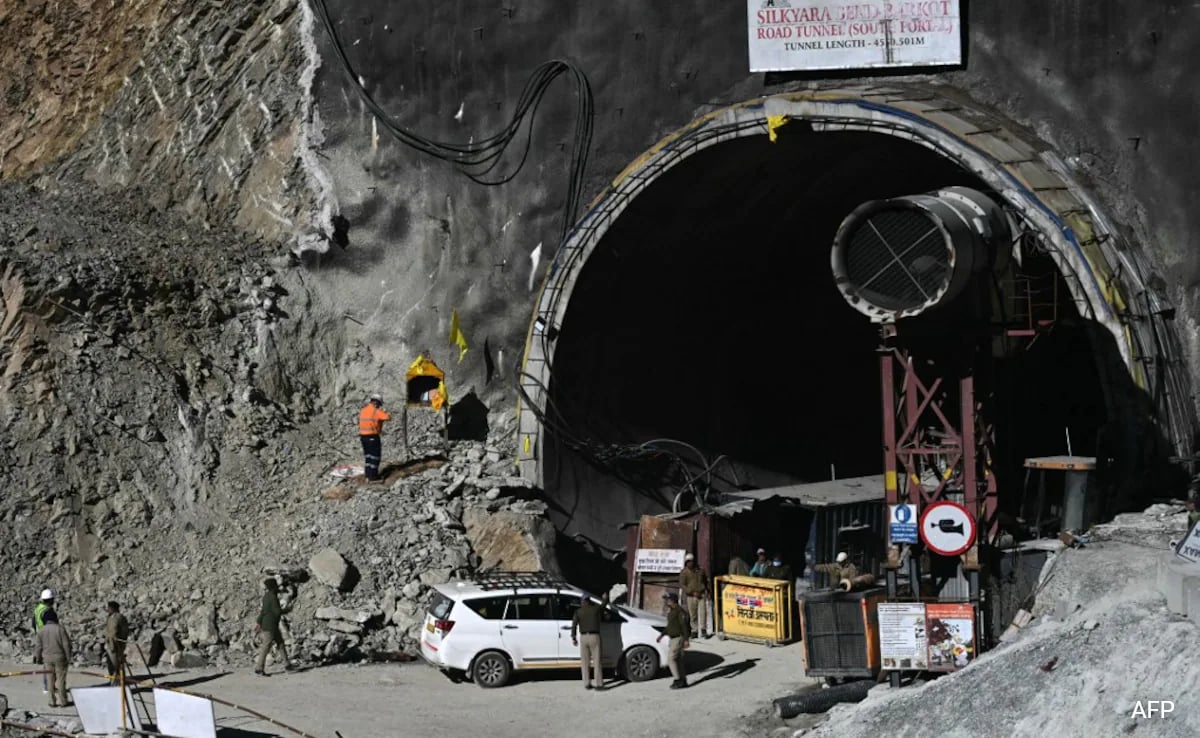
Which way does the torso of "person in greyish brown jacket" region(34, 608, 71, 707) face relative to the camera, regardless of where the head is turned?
away from the camera

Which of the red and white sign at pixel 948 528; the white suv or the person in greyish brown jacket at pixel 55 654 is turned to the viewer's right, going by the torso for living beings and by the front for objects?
the white suv

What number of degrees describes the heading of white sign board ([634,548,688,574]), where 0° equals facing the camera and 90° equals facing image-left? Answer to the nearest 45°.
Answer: approximately 0°

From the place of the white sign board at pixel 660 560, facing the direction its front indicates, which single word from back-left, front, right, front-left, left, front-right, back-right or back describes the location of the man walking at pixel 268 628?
front-right

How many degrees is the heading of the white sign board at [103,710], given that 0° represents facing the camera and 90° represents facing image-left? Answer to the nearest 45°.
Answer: approximately 0°

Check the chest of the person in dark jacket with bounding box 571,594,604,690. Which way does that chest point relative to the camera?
away from the camera

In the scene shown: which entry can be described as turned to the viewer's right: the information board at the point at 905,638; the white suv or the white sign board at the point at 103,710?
the white suv

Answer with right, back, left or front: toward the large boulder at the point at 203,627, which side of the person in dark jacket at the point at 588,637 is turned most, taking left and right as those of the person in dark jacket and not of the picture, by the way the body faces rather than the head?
left

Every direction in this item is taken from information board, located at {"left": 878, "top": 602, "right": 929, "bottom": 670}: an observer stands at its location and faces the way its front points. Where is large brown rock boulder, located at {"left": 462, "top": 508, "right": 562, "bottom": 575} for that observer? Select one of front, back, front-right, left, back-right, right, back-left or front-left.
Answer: back-right

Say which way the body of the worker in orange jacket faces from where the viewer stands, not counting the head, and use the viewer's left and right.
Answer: facing away from the viewer and to the right of the viewer
